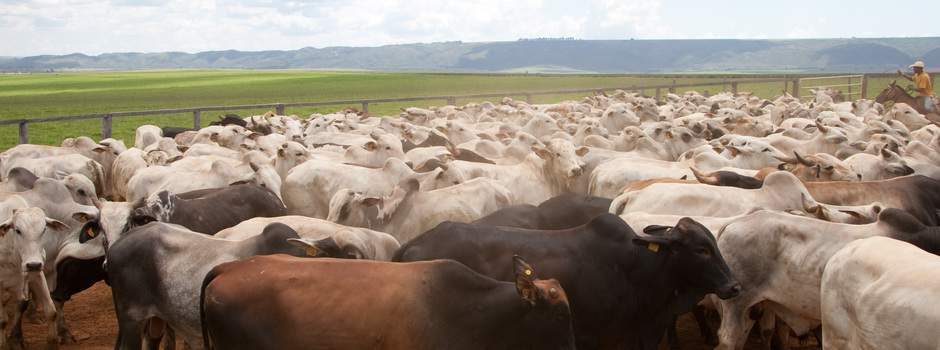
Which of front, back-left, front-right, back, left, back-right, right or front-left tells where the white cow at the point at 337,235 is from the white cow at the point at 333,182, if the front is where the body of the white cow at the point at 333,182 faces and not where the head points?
right

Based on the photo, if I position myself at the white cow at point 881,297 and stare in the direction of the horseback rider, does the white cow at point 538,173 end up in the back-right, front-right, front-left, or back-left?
front-left

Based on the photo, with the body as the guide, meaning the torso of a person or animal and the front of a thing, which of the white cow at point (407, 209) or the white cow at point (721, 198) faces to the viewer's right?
the white cow at point (721, 198)

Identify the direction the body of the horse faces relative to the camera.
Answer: to the viewer's left

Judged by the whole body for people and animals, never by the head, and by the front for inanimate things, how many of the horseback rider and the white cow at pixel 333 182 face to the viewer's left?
1

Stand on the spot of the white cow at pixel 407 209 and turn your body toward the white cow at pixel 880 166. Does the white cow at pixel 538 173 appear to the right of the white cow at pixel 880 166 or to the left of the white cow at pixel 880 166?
left

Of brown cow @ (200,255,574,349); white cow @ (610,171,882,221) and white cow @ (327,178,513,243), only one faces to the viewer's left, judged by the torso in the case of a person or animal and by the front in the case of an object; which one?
white cow @ (327,178,513,243)

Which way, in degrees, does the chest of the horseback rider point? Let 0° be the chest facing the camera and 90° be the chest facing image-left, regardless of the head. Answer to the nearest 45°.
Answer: approximately 90°

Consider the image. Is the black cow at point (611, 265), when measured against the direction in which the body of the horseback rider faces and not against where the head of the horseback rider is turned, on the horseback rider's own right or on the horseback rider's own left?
on the horseback rider's own left

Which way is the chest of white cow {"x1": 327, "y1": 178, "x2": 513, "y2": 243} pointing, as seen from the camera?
to the viewer's left

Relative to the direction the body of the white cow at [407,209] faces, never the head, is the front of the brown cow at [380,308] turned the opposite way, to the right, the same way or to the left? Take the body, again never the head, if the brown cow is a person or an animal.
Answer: the opposite way

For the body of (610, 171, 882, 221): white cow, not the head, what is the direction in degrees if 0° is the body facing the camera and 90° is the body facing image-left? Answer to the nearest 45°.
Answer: approximately 270°

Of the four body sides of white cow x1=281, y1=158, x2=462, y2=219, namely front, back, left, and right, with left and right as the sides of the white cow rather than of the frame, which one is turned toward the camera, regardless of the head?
right

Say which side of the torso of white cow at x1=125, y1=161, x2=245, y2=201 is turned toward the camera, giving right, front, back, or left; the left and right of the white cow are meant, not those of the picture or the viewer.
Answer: right

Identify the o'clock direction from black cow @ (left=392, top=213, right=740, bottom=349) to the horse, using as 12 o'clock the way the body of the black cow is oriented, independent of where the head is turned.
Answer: The horse is roughly at 10 o'clock from the black cow.
